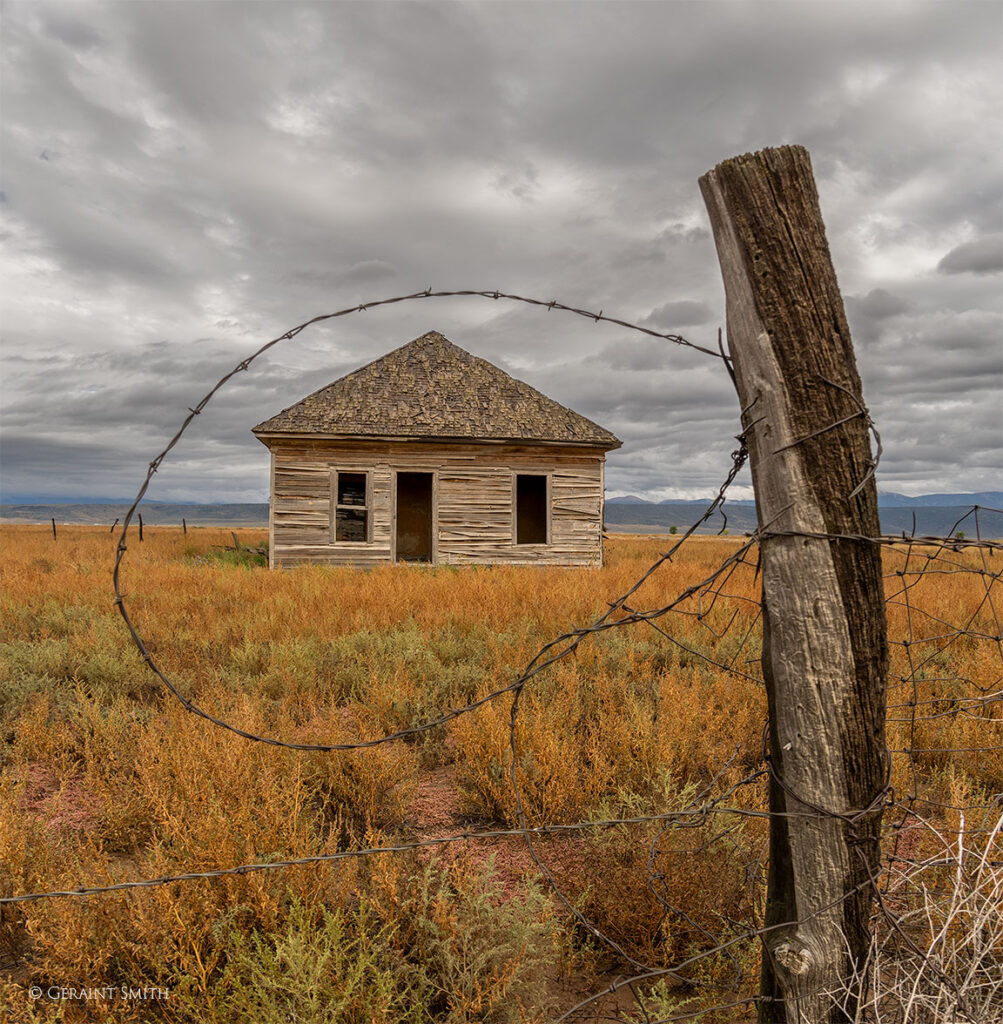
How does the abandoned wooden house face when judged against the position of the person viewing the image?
facing the viewer

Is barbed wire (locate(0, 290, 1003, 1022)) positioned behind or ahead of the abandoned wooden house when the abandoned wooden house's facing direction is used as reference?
ahead

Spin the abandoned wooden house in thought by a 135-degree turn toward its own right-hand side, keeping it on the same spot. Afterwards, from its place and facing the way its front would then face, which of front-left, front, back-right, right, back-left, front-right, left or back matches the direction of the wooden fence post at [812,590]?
back-left
